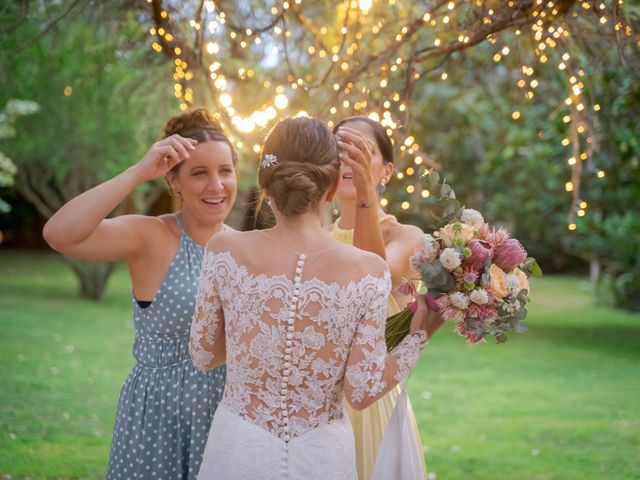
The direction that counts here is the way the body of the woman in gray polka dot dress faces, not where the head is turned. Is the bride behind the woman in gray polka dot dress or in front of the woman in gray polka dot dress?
in front

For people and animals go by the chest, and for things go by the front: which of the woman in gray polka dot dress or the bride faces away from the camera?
the bride

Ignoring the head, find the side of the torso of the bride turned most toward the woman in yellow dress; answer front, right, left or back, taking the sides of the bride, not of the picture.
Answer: front

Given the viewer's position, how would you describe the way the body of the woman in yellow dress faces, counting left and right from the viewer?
facing the viewer and to the left of the viewer

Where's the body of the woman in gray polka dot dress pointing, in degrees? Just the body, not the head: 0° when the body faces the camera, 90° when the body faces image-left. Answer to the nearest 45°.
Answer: approximately 315°

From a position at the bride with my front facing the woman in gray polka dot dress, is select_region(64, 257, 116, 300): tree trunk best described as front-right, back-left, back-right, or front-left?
front-right

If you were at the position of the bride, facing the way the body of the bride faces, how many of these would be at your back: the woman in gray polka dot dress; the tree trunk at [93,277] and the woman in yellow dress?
0

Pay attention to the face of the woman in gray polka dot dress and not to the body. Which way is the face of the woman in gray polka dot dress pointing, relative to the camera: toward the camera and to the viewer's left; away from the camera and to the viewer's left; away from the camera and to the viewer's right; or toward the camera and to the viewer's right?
toward the camera and to the viewer's right

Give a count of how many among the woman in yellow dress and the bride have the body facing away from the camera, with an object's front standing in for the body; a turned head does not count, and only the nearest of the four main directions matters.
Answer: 1

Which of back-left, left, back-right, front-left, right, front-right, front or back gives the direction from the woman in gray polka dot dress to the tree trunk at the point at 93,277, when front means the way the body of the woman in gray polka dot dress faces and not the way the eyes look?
back-left

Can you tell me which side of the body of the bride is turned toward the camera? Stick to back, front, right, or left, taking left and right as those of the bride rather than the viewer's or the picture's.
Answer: back

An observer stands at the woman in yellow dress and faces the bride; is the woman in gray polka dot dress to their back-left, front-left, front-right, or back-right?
front-right

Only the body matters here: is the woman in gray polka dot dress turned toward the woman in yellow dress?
no

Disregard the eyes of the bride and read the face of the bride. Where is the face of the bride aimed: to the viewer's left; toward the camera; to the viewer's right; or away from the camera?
away from the camera

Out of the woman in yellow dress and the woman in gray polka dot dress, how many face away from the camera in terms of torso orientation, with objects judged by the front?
0

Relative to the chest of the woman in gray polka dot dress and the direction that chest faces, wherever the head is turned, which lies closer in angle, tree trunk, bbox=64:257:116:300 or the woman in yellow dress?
the woman in yellow dress

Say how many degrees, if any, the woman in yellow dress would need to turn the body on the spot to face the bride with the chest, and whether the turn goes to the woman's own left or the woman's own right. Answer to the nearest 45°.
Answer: approximately 45° to the woman's own left
